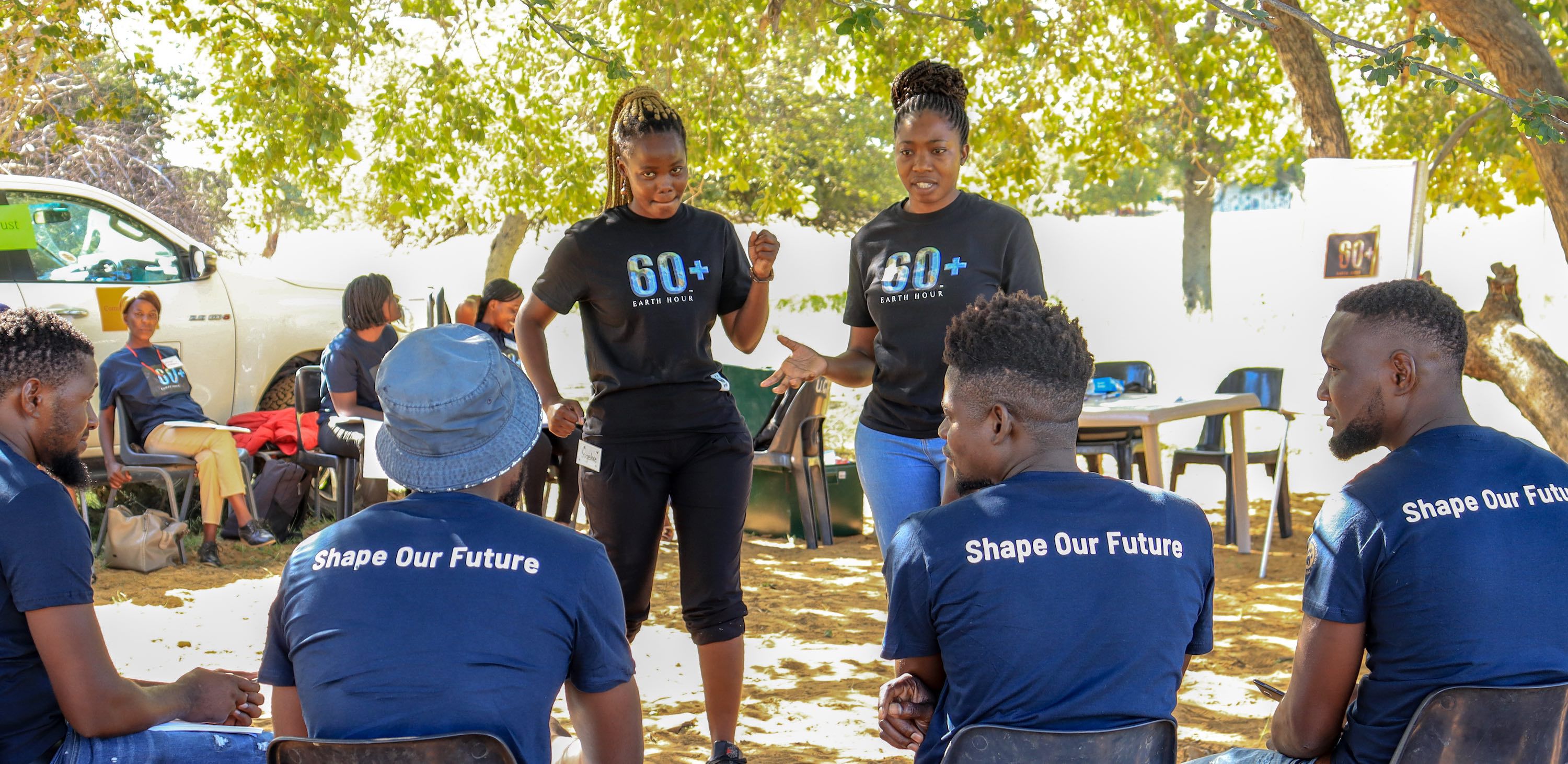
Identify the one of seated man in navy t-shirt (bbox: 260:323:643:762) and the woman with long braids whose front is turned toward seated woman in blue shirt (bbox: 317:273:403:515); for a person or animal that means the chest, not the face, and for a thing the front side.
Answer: the seated man in navy t-shirt

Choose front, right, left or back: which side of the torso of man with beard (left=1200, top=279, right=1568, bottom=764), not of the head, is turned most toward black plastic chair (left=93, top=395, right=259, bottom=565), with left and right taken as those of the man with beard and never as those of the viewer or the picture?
front

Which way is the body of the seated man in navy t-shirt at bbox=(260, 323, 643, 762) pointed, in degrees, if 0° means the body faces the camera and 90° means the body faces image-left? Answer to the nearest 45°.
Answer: approximately 180°

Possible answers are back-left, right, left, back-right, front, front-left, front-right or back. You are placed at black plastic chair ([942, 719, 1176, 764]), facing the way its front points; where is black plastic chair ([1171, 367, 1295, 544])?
front

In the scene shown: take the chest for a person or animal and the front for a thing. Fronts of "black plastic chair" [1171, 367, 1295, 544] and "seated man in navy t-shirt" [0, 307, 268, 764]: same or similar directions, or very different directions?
very different directions

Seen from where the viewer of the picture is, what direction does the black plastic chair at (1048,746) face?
facing away from the viewer

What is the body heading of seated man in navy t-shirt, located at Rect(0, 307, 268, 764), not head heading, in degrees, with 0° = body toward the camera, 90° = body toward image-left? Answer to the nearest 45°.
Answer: approximately 270°

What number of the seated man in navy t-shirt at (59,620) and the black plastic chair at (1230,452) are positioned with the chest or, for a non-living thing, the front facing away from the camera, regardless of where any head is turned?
0

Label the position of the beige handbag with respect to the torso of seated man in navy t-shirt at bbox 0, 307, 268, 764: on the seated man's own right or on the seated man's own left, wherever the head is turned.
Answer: on the seated man's own left

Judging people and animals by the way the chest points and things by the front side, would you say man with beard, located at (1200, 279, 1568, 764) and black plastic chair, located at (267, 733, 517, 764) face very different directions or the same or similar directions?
same or similar directions

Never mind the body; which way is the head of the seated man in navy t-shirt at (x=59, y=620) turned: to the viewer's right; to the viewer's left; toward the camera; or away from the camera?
to the viewer's right

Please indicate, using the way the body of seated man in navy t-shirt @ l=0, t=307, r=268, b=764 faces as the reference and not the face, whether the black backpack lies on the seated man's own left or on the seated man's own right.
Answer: on the seated man's own left

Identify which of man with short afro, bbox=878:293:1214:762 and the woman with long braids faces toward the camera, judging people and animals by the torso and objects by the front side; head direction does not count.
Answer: the woman with long braids

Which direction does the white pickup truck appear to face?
to the viewer's right

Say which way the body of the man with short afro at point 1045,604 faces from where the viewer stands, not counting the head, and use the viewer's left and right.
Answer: facing away from the viewer

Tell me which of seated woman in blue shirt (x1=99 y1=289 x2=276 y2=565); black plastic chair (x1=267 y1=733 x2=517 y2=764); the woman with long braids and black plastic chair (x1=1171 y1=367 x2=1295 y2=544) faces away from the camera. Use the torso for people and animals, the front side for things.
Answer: black plastic chair (x1=267 y1=733 x2=517 y2=764)

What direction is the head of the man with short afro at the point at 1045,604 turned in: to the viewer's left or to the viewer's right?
to the viewer's left

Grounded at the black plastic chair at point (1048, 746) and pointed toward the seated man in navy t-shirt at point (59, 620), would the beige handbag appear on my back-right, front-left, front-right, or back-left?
front-right

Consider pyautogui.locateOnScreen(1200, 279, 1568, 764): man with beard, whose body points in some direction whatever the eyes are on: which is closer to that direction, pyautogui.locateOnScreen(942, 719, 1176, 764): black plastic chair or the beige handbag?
the beige handbag

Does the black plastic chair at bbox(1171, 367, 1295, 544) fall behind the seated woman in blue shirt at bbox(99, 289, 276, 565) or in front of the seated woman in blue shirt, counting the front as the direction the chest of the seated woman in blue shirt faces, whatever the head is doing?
in front
